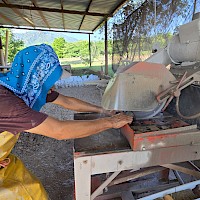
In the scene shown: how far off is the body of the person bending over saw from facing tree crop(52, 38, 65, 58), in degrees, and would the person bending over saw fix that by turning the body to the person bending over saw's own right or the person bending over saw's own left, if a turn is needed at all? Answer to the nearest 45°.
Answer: approximately 90° to the person bending over saw's own left

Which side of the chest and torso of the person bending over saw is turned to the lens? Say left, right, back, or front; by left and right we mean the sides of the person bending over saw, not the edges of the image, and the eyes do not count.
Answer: right
